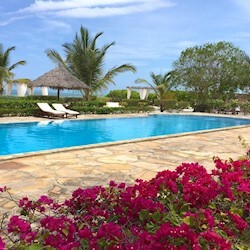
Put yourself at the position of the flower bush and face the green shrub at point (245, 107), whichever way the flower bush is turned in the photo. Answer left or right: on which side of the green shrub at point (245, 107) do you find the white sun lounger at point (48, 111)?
left

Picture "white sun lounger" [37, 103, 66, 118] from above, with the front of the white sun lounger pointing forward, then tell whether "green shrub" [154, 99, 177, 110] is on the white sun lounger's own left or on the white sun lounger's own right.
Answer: on the white sun lounger's own left

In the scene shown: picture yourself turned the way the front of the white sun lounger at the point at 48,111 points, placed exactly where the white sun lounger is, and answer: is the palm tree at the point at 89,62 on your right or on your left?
on your left

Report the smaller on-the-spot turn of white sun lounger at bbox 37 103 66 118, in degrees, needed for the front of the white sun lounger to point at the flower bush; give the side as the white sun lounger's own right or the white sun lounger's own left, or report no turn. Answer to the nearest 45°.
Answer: approximately 45° to the white sun lounger's own right

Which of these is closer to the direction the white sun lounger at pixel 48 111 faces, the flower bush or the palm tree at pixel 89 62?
the flower bush

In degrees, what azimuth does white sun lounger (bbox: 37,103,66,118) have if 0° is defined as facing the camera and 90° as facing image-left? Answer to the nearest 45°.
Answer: approximately 315°

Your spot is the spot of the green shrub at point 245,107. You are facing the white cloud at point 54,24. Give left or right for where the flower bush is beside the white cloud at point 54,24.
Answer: left
